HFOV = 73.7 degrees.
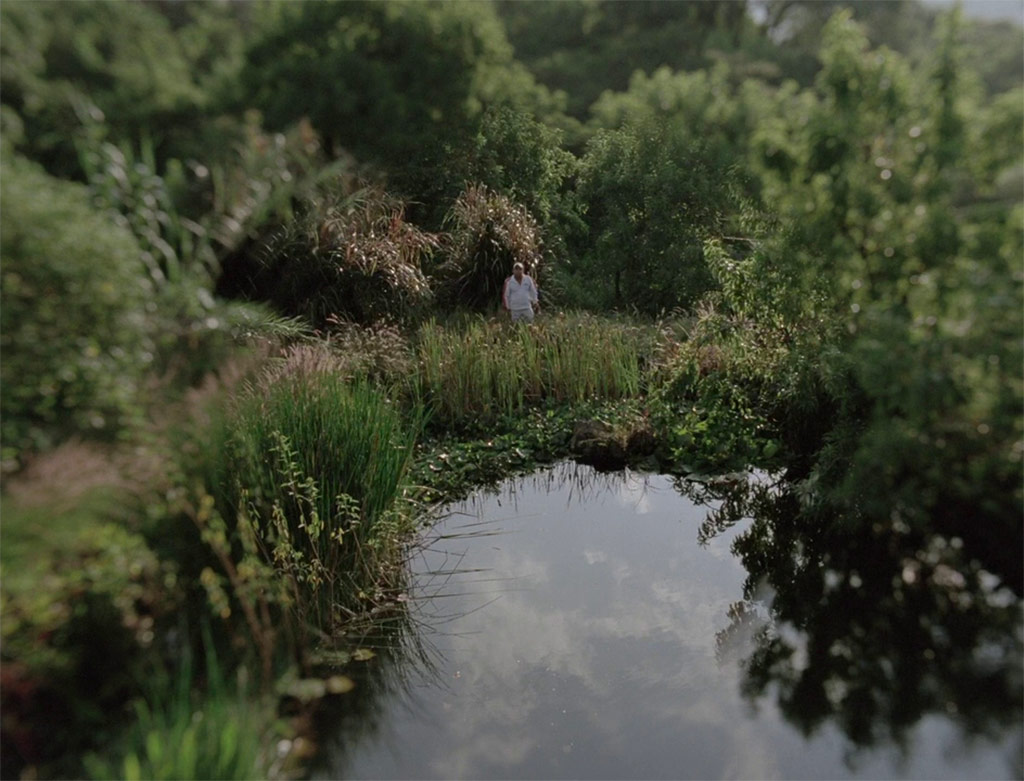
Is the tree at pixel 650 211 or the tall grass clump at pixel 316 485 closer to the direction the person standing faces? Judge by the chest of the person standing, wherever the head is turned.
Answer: the tall grass clump

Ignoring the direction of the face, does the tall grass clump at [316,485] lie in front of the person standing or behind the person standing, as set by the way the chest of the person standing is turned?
in front

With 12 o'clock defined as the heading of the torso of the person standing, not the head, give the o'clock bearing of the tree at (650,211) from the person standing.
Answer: The tree is roughly at 8 o'clock from the person standing.

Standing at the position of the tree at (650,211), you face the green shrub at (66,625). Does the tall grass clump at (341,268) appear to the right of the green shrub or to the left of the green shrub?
right

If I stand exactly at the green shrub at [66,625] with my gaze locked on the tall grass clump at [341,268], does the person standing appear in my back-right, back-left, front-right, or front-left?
front-right

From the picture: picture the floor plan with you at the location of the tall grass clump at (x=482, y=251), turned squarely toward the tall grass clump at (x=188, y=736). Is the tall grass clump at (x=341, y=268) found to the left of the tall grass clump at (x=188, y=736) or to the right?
right

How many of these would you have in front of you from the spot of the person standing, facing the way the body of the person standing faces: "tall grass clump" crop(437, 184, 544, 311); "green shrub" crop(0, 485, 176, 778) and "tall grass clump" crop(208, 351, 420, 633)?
2

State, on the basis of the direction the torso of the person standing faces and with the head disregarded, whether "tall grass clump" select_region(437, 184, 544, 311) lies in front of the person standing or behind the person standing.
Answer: behind

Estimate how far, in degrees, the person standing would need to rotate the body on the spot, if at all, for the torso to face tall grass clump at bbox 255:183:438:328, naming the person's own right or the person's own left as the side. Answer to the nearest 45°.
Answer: approximately 90° to the person's own right

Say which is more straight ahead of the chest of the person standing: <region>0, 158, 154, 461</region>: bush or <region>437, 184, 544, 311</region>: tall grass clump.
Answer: the bush

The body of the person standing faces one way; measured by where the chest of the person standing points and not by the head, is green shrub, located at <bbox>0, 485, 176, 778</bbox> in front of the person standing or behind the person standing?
in front

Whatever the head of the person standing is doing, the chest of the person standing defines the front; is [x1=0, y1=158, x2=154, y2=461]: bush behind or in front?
in front

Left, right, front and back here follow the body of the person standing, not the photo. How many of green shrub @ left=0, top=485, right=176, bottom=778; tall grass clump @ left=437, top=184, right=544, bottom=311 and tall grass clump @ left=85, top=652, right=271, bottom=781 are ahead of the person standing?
2

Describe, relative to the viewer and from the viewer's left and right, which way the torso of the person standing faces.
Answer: facing the viewer

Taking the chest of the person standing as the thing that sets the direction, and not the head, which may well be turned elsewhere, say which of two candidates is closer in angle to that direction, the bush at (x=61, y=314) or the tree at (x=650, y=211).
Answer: the bush
